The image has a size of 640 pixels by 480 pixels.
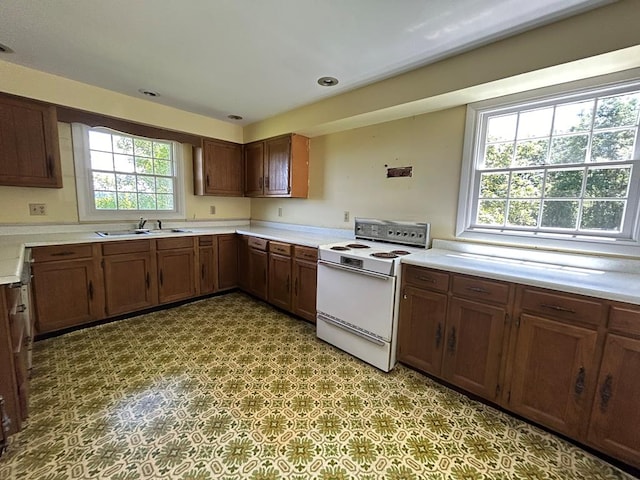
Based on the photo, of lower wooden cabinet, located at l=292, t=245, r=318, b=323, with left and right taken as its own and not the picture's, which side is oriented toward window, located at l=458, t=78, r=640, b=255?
left

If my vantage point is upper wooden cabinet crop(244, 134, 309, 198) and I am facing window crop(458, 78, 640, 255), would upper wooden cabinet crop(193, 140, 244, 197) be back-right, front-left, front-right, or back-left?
back-right

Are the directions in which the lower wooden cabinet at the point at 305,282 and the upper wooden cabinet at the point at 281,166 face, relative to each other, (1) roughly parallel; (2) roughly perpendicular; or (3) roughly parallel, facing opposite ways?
roughly parallel

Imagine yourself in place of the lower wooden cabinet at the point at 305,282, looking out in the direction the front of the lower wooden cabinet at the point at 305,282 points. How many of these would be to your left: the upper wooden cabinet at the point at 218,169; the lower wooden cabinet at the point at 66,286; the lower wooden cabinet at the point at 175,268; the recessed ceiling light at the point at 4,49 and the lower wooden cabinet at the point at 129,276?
0

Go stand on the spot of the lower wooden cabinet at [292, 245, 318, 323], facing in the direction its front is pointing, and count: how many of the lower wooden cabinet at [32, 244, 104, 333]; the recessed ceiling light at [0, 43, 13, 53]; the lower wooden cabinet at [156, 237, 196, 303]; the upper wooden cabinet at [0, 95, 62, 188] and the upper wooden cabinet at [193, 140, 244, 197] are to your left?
0

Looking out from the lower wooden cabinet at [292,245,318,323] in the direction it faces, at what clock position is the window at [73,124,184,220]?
The window is roughly at 2 o'clock from the lower wooden cabinet.

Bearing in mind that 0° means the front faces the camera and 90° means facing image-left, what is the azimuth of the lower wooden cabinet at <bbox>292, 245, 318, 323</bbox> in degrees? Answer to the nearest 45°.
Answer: approximately 45°

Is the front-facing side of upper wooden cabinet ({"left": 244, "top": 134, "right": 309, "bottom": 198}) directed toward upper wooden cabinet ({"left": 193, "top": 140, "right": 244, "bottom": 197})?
no

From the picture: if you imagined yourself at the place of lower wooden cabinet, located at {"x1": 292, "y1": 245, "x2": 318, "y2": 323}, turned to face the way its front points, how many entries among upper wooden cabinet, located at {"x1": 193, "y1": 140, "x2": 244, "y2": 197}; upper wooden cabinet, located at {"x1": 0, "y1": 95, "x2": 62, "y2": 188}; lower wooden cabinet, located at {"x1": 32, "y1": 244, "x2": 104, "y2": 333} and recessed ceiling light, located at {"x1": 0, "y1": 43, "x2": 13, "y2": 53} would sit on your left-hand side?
0

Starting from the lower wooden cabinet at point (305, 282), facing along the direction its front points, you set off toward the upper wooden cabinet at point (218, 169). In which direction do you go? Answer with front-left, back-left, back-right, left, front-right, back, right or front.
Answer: right

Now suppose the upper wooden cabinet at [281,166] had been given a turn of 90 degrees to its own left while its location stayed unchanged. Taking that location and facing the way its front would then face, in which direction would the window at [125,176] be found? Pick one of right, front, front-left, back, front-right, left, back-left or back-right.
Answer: back-right

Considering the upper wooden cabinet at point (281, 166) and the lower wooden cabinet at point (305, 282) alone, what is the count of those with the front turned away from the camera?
0

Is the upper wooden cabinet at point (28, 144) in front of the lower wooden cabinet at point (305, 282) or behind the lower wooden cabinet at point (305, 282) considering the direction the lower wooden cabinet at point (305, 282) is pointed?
in front

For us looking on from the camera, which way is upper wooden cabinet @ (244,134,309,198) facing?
facing the viewer and to the left of the viewer

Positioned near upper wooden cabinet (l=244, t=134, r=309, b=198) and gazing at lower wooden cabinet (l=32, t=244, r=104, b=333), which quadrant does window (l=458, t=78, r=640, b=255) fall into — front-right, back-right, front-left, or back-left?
back-left

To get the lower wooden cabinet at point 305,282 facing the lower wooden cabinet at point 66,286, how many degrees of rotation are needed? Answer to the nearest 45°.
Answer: approximately 45° to its right

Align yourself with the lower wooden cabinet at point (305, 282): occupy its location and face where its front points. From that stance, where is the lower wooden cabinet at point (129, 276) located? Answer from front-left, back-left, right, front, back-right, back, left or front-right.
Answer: front-right

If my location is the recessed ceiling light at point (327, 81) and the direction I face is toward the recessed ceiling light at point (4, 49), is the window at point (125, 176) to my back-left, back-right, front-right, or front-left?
front-right
